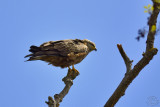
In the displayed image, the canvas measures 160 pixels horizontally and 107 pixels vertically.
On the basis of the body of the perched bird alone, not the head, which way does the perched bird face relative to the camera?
to the viewer's right
